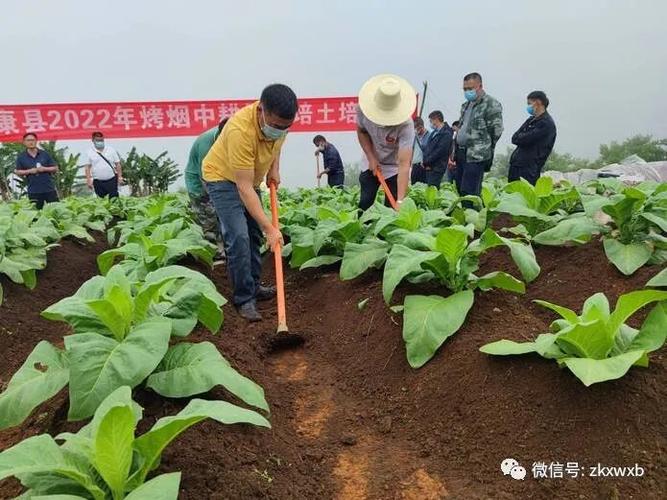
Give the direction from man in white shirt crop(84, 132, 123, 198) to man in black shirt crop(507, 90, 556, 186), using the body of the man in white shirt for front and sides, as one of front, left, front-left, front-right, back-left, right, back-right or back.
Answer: front-left

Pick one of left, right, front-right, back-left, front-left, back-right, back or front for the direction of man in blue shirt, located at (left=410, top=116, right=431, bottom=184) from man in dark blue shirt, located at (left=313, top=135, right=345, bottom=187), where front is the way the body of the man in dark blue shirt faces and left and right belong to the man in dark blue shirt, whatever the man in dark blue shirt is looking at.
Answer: back-left

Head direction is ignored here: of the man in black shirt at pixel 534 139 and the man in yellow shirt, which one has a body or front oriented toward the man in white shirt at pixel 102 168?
the man in black shirt

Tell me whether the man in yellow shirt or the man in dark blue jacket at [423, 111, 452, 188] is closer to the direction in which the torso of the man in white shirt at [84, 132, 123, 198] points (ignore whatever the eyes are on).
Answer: the man in yellow shirt

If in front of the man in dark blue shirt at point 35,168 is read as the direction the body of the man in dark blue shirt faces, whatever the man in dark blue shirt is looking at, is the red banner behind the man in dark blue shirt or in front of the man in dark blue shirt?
behind

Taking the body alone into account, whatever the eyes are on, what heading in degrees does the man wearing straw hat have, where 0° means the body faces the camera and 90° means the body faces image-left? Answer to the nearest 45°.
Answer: approximately 0°

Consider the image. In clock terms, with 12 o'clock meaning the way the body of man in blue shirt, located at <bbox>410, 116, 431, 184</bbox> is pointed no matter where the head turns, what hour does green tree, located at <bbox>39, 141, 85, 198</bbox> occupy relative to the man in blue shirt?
The green tree is roughly at 2 o'clock from the man in blue shirt.

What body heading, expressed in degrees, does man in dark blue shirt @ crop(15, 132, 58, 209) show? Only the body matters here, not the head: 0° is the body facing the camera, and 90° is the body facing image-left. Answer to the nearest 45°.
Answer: approximately 0°
